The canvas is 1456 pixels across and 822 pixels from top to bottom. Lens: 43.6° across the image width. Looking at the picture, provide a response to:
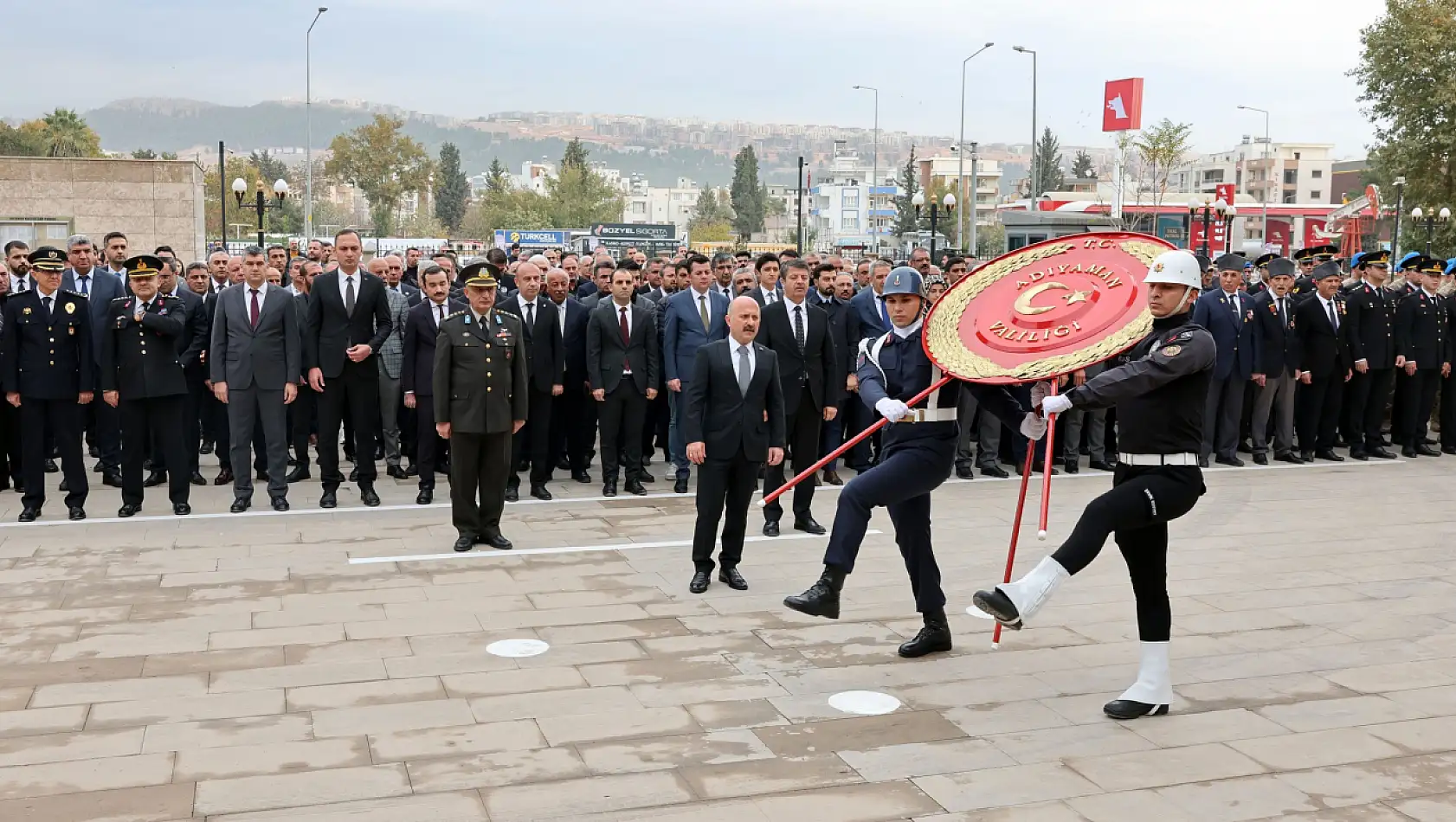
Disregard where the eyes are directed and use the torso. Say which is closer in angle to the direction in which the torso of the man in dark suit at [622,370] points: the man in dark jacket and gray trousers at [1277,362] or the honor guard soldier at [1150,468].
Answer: the honor guard soldier

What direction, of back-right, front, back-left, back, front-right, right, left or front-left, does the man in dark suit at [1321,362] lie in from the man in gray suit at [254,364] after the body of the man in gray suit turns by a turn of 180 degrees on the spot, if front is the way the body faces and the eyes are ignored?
right

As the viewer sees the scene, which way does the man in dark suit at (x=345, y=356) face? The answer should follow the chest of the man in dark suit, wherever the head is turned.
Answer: toward the camera

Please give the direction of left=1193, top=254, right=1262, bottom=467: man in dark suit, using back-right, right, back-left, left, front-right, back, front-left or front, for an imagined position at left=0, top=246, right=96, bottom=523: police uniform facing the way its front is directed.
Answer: left

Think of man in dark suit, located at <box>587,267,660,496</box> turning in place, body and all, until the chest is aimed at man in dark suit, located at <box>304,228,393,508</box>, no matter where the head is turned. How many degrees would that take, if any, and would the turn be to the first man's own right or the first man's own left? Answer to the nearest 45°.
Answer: approximately 90° to the first man's own right

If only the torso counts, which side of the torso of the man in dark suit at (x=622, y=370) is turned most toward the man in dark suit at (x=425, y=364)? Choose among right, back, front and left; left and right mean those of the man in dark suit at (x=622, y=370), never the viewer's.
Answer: right

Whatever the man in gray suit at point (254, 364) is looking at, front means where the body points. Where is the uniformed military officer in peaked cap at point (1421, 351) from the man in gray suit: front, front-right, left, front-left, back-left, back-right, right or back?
left

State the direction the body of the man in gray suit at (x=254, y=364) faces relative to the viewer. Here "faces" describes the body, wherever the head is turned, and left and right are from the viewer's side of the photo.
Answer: facing the viewer

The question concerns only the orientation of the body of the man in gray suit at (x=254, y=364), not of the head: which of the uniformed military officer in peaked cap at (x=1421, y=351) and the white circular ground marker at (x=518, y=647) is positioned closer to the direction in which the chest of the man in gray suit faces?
the white circular ground marker
